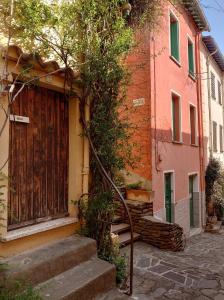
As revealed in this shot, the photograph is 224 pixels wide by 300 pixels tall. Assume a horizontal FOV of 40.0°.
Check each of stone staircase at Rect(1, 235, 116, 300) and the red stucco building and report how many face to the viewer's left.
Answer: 0

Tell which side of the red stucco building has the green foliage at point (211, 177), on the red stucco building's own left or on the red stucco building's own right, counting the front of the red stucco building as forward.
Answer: on the red stucco building's own left

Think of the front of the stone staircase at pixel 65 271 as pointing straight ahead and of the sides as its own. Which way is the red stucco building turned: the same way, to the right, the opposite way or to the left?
the same way

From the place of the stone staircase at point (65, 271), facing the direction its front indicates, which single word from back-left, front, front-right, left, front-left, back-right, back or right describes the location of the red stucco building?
left

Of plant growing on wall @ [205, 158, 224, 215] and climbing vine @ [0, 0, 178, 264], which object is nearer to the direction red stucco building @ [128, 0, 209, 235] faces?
the climbing vine

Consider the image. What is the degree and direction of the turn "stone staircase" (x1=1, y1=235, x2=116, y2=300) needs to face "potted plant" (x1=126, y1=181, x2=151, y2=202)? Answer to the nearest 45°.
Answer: approximately 90° to its left

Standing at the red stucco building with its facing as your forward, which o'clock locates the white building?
The white building is roughly at 8 o'clock from the red stucco building.

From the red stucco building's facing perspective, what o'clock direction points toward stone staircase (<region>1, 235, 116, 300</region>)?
The stone staircase is roughly at 2 o'clock from the red stucco building.

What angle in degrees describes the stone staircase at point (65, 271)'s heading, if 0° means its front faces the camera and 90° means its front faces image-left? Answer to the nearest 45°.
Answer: approximately 315°

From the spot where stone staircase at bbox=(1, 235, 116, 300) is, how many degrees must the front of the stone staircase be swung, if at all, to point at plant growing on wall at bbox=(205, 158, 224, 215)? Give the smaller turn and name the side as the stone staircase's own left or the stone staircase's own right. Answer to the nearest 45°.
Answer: approximately 90° to the stone staircase's own left

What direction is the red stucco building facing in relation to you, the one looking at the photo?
facing the viewer and to the right of the viewer

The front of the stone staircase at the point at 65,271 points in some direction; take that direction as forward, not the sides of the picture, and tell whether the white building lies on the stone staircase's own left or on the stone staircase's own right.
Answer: on the stone staircase's own left
